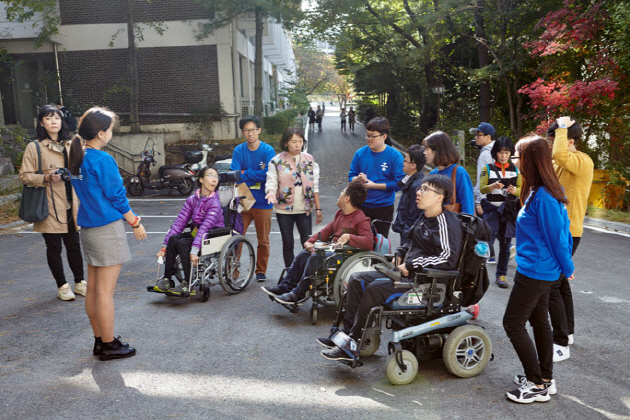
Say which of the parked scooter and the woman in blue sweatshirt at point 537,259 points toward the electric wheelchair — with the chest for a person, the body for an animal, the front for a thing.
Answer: the woman in blue sweatshirt

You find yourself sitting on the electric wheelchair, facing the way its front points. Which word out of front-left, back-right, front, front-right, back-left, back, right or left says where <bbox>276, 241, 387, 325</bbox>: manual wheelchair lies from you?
right

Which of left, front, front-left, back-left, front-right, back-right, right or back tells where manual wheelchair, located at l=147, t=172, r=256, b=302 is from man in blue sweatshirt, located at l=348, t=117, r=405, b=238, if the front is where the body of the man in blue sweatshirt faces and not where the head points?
front-right

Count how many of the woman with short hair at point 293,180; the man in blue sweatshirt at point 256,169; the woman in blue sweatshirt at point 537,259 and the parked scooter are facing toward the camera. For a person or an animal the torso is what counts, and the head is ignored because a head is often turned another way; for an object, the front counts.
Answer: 2

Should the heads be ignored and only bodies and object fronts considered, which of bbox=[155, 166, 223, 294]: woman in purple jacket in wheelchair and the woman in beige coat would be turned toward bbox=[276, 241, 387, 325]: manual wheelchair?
the woman in beige coat

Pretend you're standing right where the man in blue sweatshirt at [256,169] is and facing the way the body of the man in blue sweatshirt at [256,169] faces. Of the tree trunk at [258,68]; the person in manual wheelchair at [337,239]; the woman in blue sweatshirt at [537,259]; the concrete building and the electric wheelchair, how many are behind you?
2

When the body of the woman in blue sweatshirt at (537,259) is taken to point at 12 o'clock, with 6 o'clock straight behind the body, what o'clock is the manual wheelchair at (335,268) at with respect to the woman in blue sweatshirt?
The manual wheelchair is roughly at 1 o'clock from the woman in blue sweatshirt.

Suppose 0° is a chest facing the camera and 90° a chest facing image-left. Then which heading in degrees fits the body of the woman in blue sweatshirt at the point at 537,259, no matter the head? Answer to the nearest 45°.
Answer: approximately 90°

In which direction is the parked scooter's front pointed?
to the viewer's left

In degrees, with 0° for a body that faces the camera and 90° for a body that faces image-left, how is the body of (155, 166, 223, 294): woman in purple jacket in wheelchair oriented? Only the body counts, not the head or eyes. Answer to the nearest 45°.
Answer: approximately 45°

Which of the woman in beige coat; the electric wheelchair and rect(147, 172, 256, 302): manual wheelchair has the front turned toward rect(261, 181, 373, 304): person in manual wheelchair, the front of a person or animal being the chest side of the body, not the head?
the woman in beige coat
